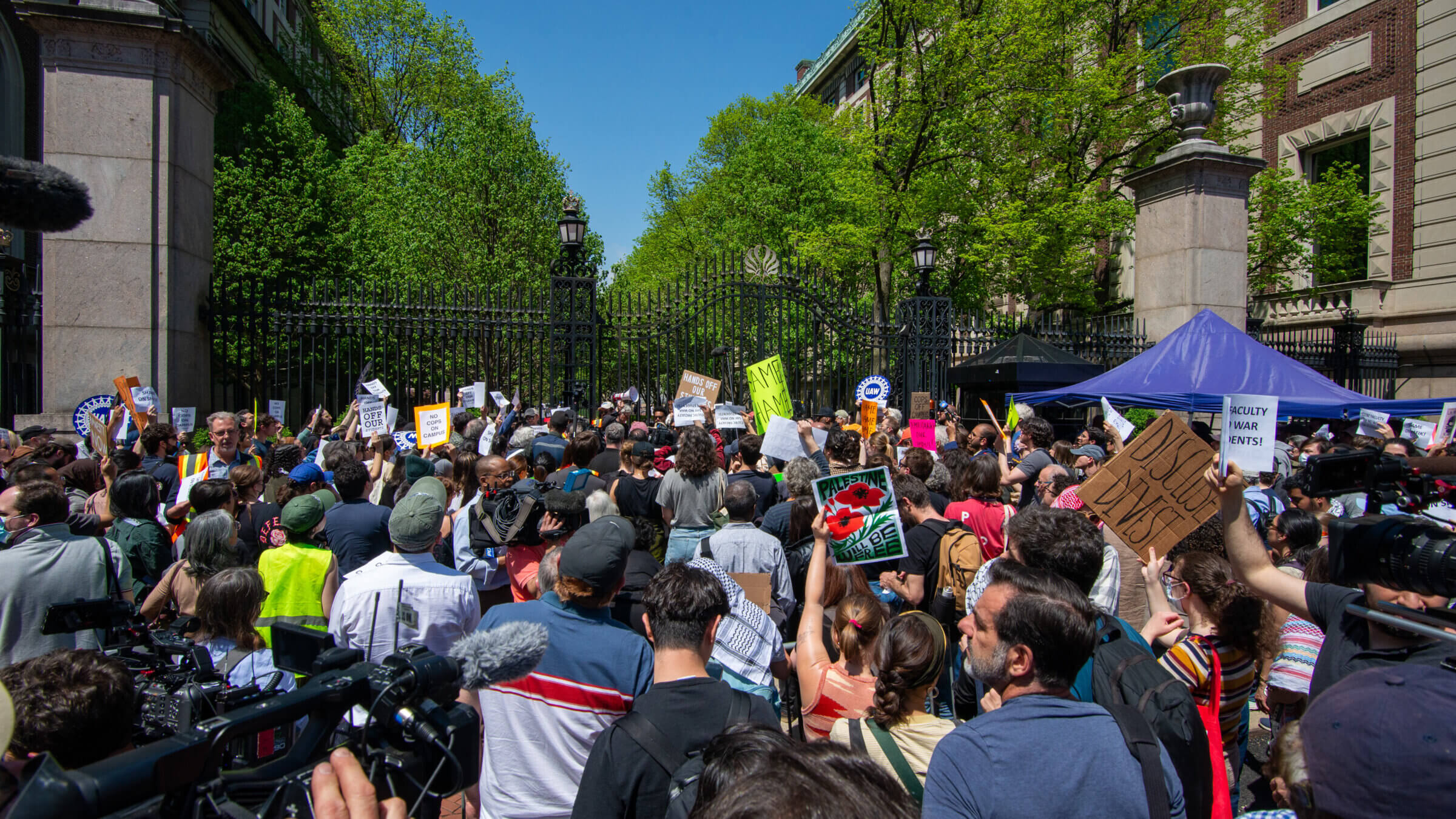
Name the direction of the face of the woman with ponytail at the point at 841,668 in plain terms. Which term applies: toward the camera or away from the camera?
away from the camera

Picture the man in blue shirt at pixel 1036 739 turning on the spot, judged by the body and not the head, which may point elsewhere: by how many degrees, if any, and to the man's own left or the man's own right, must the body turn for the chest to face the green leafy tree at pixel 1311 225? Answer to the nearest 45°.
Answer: approximately 45° to the man's own right

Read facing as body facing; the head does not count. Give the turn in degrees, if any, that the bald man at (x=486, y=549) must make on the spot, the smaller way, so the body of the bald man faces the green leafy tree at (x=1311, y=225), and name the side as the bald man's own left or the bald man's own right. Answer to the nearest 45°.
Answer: approximately 45° to the bald man's own left

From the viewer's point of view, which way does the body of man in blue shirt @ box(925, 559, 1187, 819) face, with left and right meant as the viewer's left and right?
facing away from the viewer and to the left of the viewer

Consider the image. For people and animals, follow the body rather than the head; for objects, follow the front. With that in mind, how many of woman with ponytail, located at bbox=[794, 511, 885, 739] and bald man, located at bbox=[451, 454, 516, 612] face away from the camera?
1

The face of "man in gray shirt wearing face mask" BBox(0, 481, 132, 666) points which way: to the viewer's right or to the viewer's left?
to the viewer's left

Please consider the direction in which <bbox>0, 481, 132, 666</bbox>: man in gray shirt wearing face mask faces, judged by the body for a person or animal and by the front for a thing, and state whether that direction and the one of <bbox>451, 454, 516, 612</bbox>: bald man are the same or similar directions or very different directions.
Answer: very different directions

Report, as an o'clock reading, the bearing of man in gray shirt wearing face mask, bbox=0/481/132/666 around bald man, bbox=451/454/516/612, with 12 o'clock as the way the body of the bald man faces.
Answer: The man in gray shirt wearing face mask is roughly at 5 o'clock from the bald man.

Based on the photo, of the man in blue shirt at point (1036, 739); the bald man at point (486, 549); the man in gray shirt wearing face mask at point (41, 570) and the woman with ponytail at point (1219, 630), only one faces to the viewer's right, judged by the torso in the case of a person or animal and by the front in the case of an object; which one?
the bald man

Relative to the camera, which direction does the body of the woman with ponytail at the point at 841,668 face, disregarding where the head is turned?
away from the camera

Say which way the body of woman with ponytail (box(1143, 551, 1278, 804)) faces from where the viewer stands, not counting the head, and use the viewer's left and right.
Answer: facing away from the viewer and to the left of the viewer
